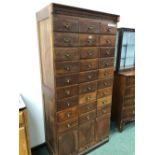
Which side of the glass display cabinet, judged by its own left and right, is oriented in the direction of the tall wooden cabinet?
right

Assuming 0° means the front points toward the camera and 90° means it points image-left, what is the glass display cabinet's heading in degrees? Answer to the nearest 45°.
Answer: approximately 315°

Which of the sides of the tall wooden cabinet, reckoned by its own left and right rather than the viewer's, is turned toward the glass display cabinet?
left

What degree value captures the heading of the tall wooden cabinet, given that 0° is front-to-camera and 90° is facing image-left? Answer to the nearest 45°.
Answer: approximately 315°
